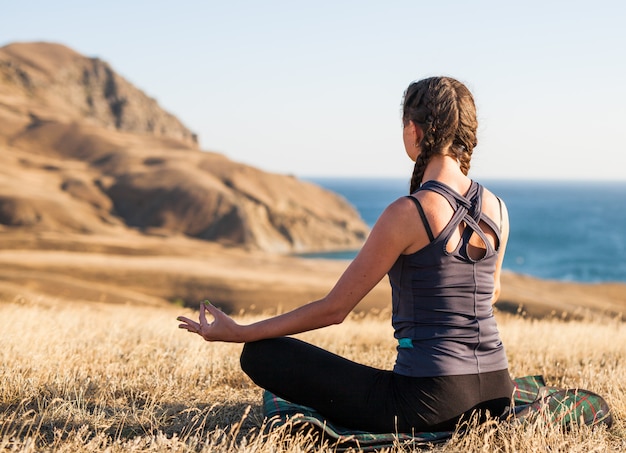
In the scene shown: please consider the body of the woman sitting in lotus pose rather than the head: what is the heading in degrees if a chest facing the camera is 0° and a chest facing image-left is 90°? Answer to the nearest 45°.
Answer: approximately 135°

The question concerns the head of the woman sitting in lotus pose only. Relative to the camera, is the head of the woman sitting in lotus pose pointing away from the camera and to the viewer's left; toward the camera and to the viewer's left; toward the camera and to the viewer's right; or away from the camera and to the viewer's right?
away from the camera and to the viewer's left
